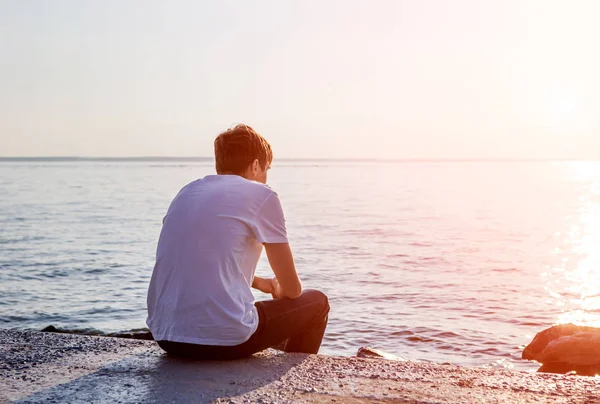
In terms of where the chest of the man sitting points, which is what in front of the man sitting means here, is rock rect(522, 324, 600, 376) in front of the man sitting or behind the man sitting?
in front

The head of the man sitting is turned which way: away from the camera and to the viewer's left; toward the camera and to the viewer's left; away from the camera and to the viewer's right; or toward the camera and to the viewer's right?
away from the camera and to the viewer's right

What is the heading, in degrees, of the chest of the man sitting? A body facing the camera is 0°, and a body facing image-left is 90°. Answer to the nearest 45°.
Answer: approximately 225°
